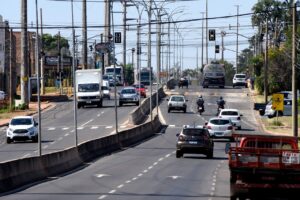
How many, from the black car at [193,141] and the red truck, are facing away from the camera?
2

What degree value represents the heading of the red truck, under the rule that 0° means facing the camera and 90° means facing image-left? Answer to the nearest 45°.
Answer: approximately 180°

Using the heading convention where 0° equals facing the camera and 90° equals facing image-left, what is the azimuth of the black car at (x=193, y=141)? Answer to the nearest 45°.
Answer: approximately 180°

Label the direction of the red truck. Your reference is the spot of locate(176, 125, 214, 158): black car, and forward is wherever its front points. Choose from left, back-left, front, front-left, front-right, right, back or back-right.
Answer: back

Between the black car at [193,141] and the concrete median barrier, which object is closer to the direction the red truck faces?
the black car

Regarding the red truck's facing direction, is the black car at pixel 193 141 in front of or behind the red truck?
in front
